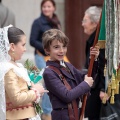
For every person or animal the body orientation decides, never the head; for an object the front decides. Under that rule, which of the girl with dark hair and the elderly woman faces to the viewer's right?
the girl with dark hair

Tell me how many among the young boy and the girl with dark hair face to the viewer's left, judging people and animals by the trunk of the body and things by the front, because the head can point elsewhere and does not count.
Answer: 0

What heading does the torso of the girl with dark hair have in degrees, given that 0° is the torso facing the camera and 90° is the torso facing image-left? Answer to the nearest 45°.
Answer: approximately 270°

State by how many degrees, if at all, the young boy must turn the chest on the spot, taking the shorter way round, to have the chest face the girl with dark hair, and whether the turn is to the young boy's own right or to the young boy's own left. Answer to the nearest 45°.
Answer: approximately 90° to the young boy's own right

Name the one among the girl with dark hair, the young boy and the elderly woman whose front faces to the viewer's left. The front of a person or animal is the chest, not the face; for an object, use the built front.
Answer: the elderly woman

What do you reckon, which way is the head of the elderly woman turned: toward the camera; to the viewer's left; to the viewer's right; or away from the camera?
to the viewer's left

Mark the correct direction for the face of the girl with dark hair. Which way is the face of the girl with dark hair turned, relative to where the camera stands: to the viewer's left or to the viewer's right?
to the viewer's right

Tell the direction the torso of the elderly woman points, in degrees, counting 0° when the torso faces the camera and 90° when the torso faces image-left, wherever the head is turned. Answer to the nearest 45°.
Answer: approximately 90°

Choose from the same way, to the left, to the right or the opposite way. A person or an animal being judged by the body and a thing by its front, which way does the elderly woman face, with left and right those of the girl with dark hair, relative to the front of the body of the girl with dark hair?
the opposite way

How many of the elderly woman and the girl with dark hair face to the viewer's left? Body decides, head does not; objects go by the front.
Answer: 1

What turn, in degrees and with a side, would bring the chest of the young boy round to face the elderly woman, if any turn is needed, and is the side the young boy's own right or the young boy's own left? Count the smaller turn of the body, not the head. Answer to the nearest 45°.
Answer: approximately 90° to the young boy's own left
